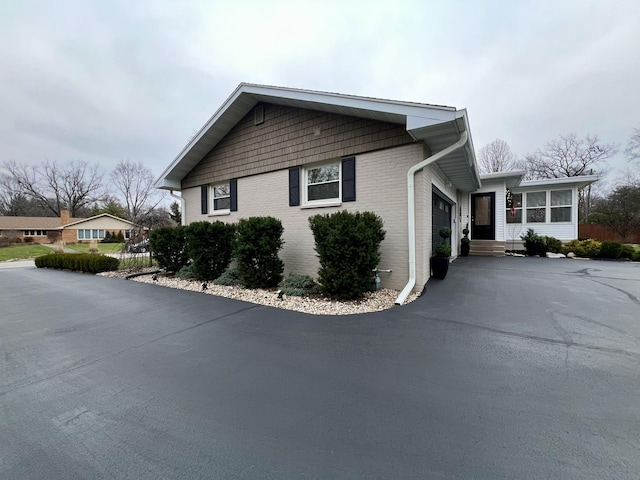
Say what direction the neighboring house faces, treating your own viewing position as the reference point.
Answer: facing the viewer

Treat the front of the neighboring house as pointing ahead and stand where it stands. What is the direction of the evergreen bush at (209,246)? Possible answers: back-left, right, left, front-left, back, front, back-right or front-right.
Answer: front

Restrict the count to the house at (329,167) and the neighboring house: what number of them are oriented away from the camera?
0

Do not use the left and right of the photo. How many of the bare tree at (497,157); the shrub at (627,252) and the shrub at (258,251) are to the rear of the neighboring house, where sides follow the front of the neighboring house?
0

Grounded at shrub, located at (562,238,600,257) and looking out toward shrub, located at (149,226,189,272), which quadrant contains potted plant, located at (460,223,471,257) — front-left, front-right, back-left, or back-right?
front-right

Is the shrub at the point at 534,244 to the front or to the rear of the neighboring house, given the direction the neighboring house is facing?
to the front

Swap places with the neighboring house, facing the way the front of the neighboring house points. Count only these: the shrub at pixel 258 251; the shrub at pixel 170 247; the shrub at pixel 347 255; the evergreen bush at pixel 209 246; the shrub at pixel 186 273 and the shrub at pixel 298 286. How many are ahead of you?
6

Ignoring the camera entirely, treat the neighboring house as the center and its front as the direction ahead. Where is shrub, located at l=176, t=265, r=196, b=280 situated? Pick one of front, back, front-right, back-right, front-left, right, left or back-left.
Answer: front

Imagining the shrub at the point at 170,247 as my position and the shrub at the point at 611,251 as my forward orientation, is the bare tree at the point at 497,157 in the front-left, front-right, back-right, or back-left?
front-left

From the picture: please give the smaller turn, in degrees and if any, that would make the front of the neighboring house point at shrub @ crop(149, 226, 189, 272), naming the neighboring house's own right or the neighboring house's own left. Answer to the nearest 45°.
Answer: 0° — it already faces it

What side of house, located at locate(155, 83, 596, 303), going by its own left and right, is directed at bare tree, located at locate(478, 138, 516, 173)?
back
